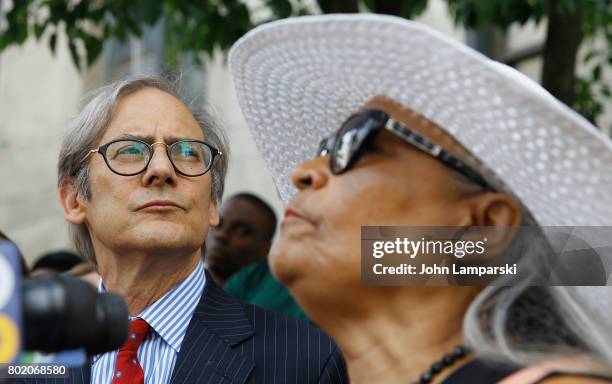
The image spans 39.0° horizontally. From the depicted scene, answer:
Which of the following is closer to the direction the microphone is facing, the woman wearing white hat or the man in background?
the woman wearing white hat

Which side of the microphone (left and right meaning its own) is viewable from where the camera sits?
right

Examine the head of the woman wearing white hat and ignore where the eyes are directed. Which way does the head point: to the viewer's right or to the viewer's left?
to the viewer's left

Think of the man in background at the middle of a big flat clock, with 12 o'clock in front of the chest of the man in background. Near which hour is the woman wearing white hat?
The woman wearing white hat is roughly at 10 o'clock from the man in background.

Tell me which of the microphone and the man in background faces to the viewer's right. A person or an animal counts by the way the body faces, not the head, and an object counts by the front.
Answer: the microphone

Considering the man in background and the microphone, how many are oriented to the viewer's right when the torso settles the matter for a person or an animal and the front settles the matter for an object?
1

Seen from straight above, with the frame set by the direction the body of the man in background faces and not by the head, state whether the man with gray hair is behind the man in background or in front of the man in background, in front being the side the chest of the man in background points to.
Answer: in front

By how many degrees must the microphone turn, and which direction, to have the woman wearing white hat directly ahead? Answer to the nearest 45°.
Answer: approximately 45° to its left

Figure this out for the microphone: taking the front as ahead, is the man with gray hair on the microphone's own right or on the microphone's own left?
on the microphone's own left

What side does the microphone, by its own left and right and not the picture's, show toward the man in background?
left
